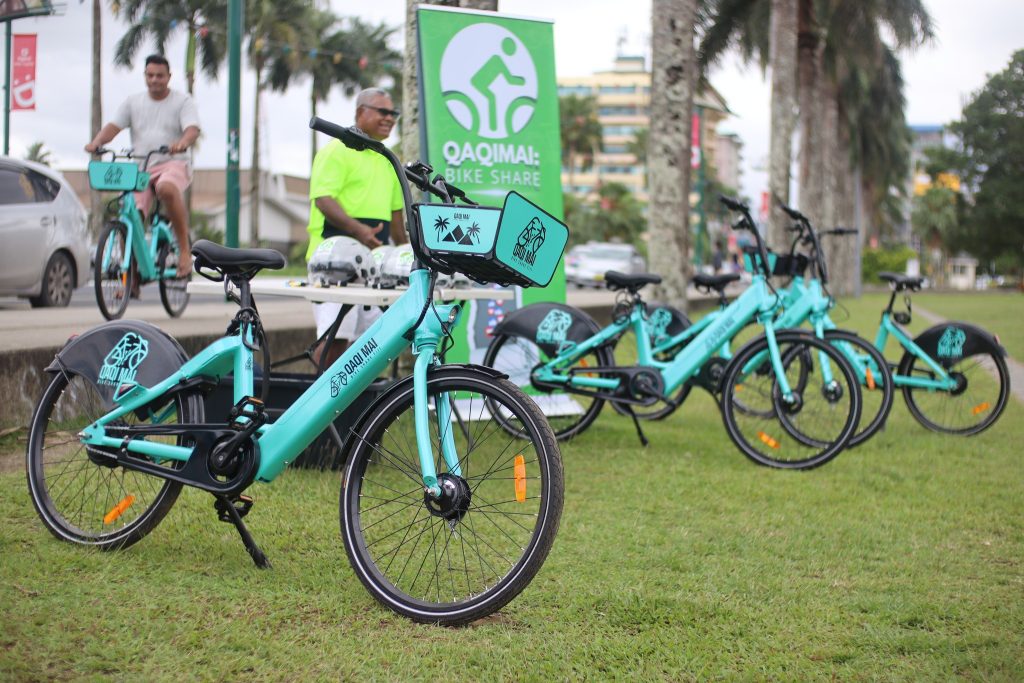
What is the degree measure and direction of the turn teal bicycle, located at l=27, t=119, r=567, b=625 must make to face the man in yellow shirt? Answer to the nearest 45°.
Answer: approximately 135° to its left

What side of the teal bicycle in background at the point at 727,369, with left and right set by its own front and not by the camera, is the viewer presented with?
right

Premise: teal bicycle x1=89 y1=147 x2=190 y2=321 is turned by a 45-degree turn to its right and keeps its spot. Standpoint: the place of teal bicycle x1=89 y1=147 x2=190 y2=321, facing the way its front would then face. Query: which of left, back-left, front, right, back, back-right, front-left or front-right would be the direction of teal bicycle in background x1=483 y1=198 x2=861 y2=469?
back-left

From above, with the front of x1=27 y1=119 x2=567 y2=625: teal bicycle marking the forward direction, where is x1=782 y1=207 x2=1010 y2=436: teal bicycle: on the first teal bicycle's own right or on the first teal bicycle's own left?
on the first teal bicycle's own left

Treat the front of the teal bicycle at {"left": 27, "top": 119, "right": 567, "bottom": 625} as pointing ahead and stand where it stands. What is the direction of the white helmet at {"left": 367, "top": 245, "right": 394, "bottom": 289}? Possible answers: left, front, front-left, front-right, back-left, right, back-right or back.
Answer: back-left

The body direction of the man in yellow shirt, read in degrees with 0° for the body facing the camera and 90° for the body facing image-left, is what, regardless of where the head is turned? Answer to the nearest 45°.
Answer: approximately 315°

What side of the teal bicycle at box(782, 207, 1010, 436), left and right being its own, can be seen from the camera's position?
left
